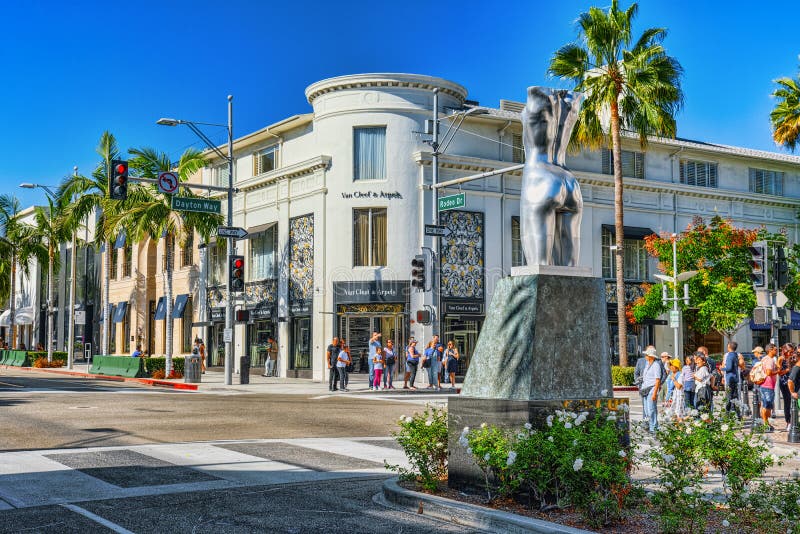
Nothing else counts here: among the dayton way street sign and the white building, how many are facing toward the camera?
2

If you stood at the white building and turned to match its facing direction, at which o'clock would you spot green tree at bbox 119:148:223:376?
The green tree is roughly at 3 o'clock from the white building.

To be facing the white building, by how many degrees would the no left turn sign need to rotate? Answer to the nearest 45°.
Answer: approximately 135° to its left

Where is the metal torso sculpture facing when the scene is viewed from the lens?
facing away from the viewer and to the left of the viewer

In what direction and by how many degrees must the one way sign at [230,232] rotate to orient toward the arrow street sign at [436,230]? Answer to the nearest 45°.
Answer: approximately 90° to its left

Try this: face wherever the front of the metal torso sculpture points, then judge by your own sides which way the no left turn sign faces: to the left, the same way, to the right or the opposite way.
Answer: the opposite way

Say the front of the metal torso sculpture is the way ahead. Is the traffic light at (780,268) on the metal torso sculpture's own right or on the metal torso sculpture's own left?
on the metal torso sculpture's own right

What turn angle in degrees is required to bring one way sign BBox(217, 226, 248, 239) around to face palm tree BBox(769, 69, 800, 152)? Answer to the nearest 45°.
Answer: approximately 90° to its left

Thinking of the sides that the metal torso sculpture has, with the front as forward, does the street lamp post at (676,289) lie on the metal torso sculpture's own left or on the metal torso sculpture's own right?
on the metal torso sculpture's own right

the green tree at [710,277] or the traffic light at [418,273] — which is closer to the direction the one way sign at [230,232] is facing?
the traffic light
